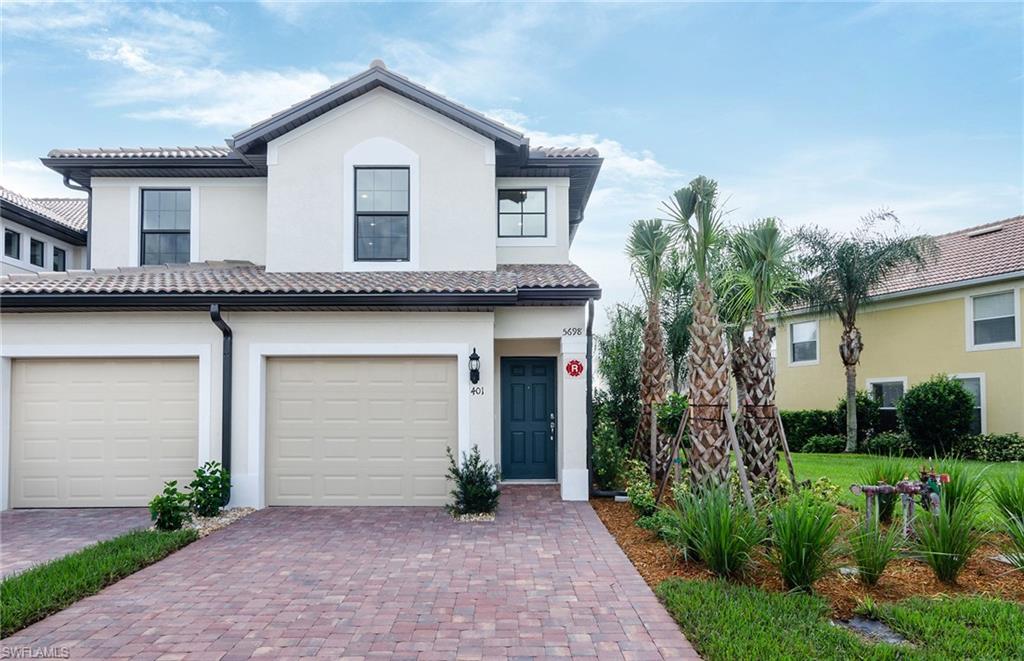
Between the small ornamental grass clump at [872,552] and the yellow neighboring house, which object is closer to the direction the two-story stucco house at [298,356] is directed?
the small ornamental grass clump

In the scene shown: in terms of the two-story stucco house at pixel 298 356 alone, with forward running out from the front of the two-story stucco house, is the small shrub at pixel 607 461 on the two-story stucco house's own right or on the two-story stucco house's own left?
on the two-story stucco house's own left

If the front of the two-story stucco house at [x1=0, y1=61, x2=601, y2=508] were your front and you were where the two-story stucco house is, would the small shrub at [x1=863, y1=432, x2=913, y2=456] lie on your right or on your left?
on your left

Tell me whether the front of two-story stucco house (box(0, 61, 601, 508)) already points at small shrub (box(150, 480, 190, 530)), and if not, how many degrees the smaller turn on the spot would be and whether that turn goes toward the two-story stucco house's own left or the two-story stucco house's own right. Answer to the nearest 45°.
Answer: approximately 45° to the two-story stucco house's own right

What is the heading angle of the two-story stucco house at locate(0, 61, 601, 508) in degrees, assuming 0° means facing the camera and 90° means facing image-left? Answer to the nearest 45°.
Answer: approximately 0°

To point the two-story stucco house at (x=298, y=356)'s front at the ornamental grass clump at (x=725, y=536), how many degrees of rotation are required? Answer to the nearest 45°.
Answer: approximately 45° to its left

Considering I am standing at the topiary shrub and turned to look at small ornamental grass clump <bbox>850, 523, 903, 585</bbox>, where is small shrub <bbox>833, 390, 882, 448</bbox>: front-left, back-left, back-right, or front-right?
back-right

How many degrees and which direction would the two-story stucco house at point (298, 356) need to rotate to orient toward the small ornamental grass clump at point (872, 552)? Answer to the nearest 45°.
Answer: approximately 45° to its left

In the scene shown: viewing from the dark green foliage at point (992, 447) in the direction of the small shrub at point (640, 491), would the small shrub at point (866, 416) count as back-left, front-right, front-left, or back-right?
back-right

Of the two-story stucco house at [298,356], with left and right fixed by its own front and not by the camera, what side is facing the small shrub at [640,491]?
left

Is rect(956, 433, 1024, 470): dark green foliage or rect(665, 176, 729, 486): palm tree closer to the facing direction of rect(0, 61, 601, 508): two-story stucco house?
the palm tree
